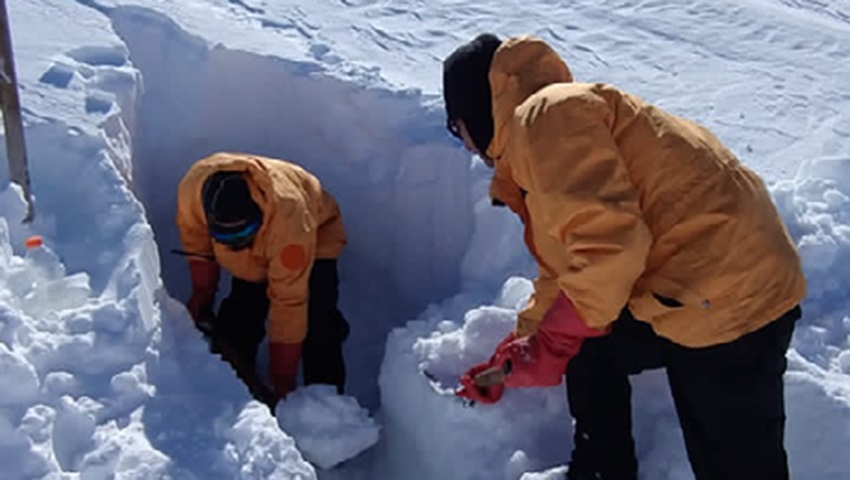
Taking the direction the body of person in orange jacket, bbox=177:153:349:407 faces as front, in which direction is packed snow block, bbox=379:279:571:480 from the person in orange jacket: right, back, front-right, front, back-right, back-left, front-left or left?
left

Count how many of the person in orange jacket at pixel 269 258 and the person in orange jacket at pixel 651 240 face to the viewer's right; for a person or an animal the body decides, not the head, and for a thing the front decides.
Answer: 0

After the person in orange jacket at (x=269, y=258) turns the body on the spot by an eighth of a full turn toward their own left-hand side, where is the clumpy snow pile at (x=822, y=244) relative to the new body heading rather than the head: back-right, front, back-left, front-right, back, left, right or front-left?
left

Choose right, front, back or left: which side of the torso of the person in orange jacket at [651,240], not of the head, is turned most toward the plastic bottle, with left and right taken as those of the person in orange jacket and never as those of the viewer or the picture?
front

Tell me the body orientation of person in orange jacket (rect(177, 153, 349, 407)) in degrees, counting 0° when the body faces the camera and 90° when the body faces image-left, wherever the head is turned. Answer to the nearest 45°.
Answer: approximately 45°

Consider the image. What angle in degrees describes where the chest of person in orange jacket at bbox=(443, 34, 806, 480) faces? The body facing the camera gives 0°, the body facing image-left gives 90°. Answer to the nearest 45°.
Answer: approximately 90°

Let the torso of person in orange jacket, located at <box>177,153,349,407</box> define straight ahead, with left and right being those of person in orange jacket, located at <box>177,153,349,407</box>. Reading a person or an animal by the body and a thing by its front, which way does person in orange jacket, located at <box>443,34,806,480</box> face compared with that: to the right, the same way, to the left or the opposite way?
to the right

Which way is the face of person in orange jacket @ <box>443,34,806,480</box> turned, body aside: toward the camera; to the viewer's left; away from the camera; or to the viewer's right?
to the viewer's left

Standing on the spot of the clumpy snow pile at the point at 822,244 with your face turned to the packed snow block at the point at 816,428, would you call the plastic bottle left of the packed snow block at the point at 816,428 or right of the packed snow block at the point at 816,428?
right
